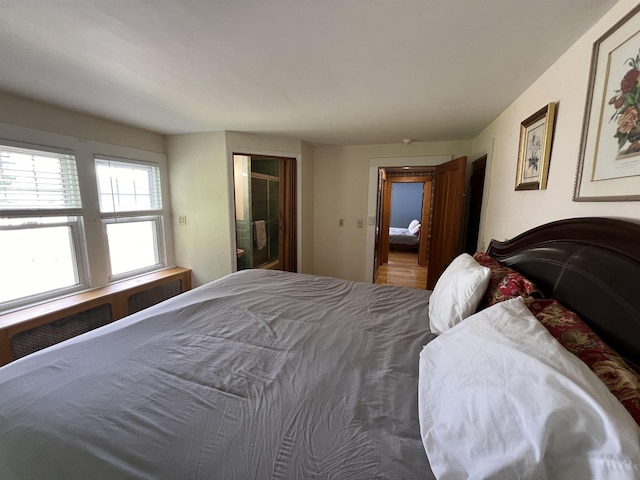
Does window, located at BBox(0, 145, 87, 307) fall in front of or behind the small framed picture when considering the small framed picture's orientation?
in front

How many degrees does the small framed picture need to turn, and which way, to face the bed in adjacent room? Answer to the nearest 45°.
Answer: approximately 90° to its right

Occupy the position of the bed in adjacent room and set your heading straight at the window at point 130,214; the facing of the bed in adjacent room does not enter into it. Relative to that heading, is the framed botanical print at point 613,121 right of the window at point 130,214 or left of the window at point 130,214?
left

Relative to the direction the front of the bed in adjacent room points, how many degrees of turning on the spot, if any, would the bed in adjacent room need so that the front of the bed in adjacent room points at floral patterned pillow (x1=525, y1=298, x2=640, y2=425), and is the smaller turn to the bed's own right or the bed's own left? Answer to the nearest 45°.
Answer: approximately 90° to the bed's own left

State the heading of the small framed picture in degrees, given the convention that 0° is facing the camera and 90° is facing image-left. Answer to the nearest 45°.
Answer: approximately 45°

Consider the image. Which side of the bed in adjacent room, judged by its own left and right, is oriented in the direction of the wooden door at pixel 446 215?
left

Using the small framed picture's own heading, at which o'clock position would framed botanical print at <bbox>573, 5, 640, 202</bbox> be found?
The framed botanical print is roughly at 10 o'clock from the small framed picture.

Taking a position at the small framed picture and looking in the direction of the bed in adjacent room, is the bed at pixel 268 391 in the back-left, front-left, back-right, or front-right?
back-left

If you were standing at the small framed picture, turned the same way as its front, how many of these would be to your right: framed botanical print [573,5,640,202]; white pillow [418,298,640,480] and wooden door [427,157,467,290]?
1

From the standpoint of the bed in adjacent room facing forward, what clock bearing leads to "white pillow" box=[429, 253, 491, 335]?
The white pillow is roughly at 9 o'clock from the bed in adjacent room.

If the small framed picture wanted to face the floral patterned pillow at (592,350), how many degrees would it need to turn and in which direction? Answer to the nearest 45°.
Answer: approximately 45° to its left

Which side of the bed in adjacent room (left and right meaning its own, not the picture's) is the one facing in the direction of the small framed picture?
left

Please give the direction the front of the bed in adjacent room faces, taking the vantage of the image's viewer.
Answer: facing to the left of the viewer

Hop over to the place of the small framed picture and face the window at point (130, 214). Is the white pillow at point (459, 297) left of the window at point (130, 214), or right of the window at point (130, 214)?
left
